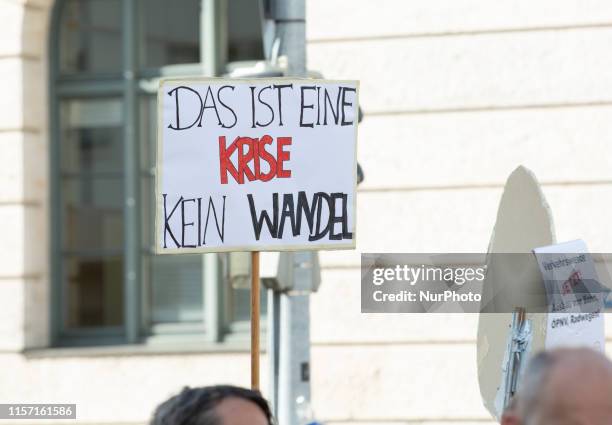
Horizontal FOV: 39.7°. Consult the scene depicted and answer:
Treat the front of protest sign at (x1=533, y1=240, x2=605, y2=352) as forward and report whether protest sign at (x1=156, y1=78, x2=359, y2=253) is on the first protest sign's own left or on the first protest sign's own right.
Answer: on the first protest sign's own right

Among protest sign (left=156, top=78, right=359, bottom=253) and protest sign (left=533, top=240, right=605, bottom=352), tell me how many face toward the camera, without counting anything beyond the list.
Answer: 2

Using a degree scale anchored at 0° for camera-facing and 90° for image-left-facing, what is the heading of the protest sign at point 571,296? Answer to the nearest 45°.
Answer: approximately 0°

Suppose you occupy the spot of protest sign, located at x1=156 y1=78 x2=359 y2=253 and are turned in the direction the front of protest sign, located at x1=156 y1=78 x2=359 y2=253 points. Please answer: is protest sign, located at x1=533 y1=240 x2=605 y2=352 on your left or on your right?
on your left

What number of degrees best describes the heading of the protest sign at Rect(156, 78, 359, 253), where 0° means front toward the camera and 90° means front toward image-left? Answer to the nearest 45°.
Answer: approximately 0°
